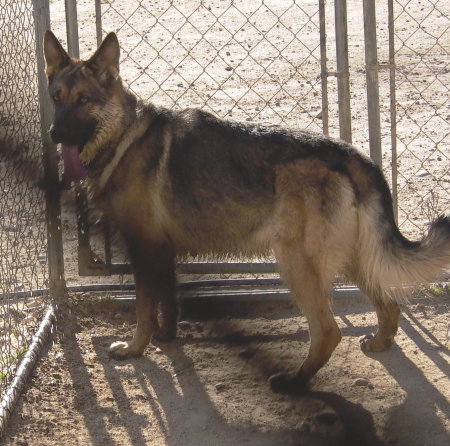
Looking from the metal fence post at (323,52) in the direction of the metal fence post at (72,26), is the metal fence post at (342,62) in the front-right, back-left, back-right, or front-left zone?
back-left

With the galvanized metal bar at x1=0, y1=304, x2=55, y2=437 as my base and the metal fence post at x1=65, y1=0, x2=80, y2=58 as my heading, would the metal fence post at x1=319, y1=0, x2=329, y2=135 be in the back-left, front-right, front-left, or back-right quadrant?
front-right

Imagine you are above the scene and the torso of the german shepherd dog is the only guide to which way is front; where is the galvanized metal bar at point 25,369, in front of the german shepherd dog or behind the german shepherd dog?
in front

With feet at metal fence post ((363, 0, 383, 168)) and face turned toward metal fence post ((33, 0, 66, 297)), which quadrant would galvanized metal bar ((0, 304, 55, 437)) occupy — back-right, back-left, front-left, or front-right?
front-left

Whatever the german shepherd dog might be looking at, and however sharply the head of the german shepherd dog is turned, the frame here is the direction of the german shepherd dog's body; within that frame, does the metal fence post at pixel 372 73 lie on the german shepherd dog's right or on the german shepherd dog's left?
on the german shepherd dog's right

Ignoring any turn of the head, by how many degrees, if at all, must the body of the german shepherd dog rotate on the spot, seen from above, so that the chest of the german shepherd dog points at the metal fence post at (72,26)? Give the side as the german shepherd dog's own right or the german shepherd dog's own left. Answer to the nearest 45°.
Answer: approximately 45° to the german shepherd dog's own right

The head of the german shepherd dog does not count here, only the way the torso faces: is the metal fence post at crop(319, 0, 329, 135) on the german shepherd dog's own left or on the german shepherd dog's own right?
on the german shepherd dog's own right

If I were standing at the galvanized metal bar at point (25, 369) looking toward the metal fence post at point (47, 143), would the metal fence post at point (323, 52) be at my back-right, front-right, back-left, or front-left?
front-right

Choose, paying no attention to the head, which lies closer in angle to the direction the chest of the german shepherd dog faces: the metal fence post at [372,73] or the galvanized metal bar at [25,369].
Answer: the galvanized metal bar

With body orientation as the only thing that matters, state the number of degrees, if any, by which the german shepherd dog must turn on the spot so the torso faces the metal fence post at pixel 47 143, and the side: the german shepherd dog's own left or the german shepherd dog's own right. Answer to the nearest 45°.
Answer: approximately 45° to the german shepherd dog's own right

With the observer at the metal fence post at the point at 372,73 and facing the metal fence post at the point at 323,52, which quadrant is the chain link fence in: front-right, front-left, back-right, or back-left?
front-left

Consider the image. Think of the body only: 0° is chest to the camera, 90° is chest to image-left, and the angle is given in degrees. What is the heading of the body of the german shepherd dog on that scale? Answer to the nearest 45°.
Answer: approximately 90°
